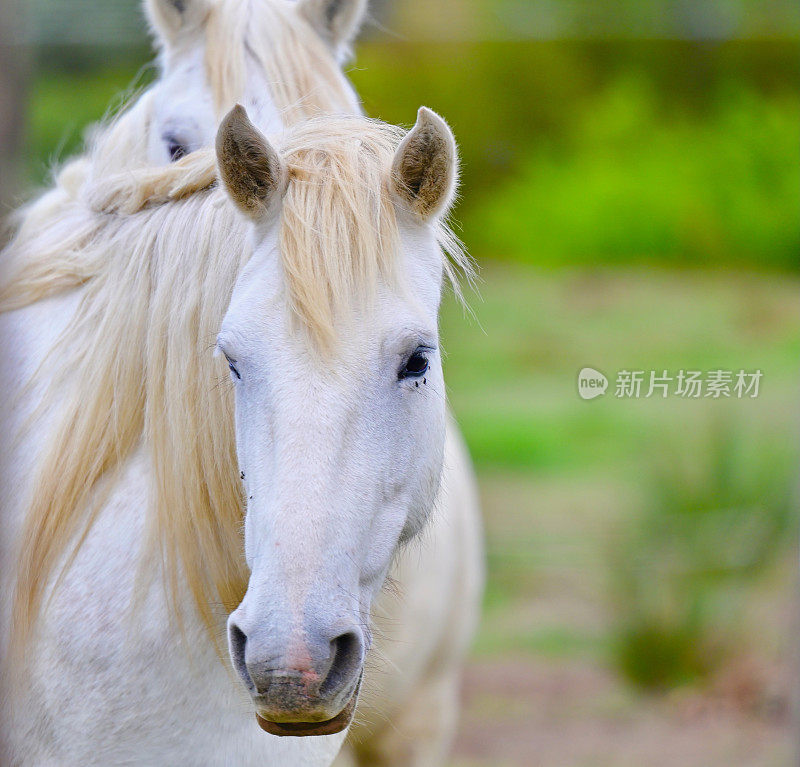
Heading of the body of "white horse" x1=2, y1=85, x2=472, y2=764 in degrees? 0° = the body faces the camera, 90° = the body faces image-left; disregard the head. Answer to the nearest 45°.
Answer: approximately 315°
